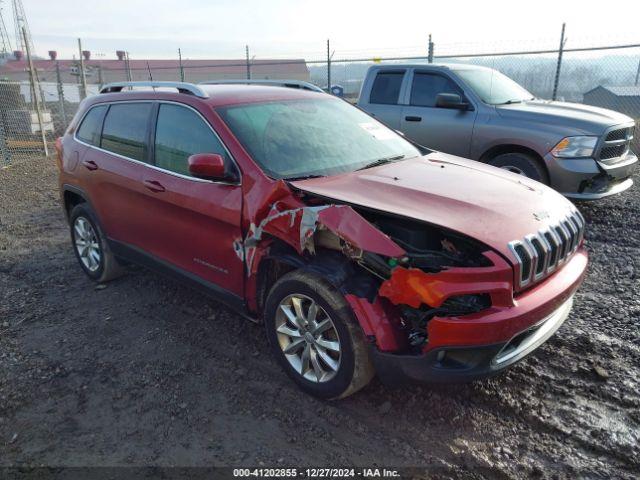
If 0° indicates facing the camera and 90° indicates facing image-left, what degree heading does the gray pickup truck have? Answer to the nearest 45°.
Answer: approximately 315°

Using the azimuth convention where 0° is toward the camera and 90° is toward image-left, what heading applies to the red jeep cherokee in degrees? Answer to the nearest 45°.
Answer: approximately 315°

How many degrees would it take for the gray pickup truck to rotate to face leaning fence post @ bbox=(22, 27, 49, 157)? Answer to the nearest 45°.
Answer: approximately 135° to its right

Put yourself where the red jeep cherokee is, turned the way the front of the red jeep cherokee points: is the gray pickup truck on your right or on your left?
on your left

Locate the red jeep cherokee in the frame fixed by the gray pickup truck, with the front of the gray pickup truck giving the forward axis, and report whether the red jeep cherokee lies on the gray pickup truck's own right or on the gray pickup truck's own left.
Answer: on the gray pickup truck's own right

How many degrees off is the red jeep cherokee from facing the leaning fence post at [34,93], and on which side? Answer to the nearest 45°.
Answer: approximately 180°

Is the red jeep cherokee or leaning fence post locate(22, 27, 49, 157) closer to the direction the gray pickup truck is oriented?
the red jeep cherokee
